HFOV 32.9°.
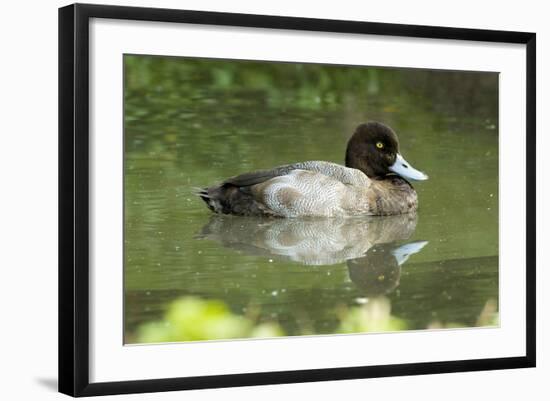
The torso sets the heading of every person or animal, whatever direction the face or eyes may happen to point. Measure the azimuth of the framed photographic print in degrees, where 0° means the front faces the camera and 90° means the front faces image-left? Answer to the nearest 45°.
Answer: approximately 315°
